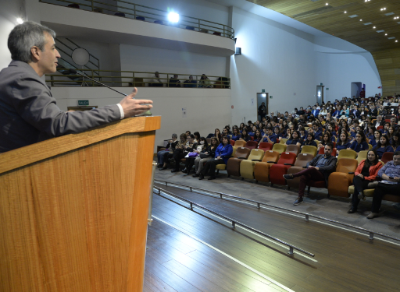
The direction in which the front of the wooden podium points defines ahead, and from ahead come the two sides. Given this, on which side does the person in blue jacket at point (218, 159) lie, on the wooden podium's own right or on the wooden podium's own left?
on the wooden podium's own left

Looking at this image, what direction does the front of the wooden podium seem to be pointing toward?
to the viewer's right

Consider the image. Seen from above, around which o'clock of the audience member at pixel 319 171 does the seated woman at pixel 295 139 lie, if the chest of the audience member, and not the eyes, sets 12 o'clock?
The seated woman is roughly at 4 o'clock from the audience member.

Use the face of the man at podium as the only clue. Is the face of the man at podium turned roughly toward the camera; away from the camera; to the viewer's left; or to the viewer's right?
to the viewer's right

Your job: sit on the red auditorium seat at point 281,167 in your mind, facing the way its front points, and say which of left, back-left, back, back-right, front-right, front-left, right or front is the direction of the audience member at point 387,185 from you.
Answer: left

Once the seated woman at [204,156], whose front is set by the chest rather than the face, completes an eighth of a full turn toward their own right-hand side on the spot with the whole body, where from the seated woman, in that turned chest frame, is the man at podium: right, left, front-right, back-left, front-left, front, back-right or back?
left

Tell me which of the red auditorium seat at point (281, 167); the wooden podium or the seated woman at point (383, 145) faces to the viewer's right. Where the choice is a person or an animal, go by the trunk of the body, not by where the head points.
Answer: the wooden podium

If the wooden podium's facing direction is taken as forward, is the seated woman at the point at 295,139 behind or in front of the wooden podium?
in front

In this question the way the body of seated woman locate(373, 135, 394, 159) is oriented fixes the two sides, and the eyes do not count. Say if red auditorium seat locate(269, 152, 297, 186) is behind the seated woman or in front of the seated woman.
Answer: in front

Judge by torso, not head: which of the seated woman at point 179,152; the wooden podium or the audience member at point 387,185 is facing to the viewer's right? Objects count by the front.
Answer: the wooden podium

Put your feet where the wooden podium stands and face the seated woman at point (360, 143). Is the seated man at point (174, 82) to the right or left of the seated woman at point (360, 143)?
left

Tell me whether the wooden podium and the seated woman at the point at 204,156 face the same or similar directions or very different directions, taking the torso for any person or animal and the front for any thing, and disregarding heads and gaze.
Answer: very different directions

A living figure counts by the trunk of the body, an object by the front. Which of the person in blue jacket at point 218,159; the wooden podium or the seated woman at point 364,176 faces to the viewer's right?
the wooden podium

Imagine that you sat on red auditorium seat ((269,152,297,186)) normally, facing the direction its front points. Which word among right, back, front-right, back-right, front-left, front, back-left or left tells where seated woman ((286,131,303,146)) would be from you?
back-right

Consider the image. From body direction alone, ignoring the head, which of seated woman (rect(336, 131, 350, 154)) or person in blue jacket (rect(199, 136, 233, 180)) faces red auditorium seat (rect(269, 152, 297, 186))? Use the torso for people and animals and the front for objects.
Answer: the seated woman
